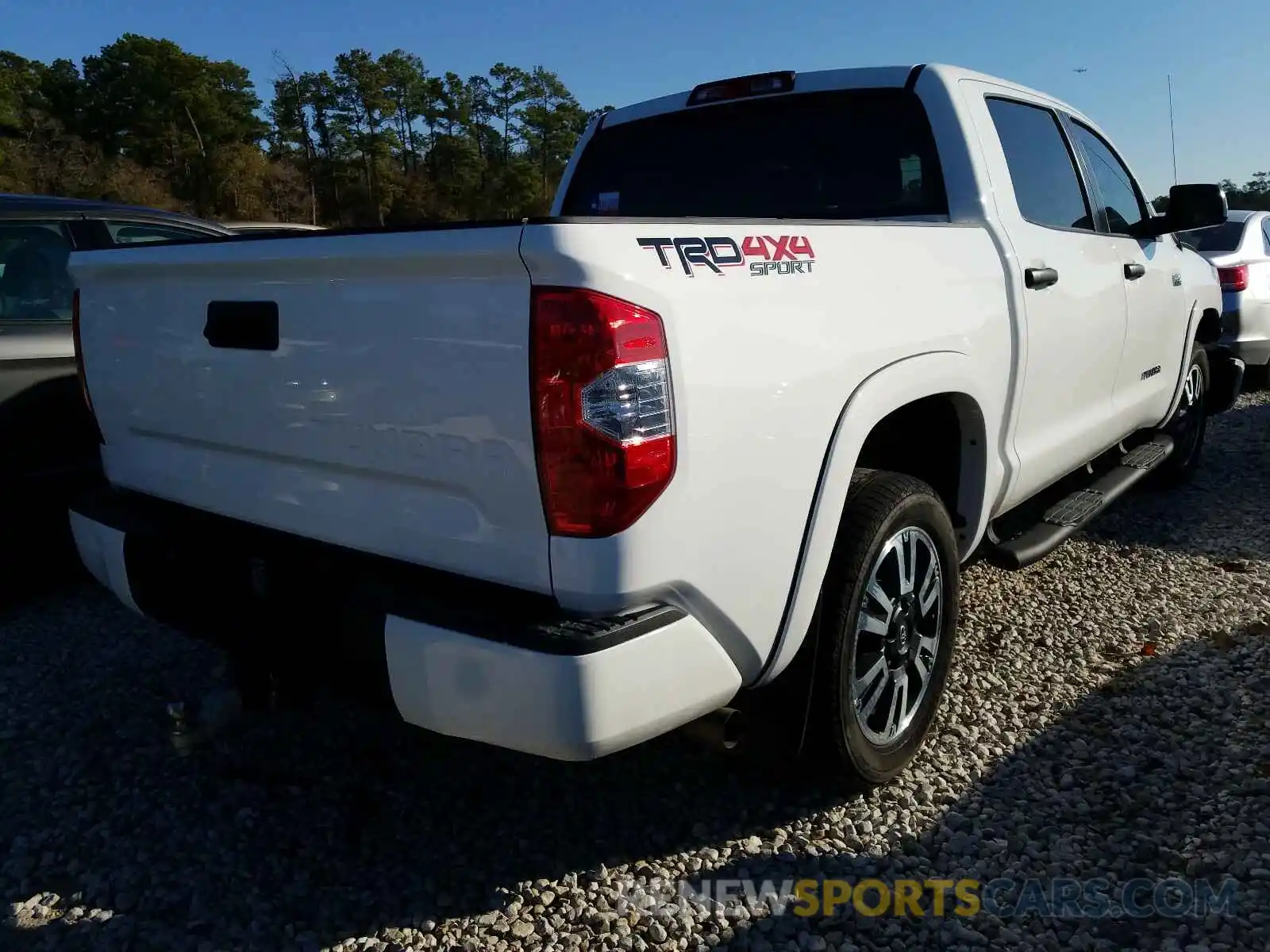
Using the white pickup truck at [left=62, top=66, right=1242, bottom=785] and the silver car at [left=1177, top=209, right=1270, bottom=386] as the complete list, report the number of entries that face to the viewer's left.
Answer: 0

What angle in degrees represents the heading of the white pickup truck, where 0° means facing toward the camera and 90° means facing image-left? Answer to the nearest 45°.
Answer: approximately 225°

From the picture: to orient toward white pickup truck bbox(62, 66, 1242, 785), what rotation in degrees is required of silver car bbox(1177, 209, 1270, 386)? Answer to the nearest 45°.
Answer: approximately 135° to its right

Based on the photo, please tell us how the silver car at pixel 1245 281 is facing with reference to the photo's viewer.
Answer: facing away from the viewer and to the right of the viewer
